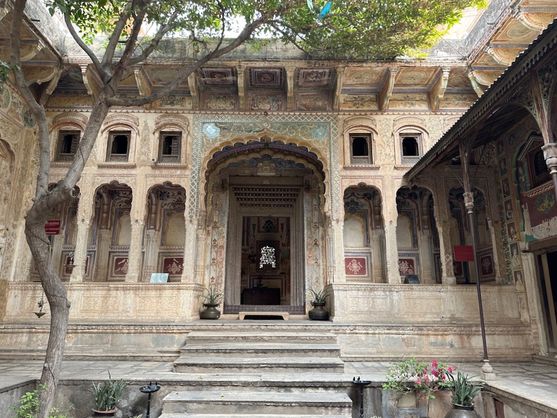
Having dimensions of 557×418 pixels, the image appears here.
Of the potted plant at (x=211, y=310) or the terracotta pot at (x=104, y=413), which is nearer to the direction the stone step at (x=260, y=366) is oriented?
the terracotta pot

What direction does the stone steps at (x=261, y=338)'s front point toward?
toward the camera

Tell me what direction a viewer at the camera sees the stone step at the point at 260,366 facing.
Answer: facing the viewer

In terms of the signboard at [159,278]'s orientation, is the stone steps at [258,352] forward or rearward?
forward

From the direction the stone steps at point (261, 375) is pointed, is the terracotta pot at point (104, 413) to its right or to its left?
on its right

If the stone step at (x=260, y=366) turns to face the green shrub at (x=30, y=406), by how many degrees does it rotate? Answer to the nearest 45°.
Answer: approximately 45° to its right

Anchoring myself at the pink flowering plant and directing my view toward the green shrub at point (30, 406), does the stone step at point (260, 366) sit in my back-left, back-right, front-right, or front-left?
front-right

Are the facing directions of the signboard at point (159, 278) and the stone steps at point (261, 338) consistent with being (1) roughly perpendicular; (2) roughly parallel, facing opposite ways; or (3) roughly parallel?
roughly parallel

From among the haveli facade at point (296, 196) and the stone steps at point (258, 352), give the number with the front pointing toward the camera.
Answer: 2

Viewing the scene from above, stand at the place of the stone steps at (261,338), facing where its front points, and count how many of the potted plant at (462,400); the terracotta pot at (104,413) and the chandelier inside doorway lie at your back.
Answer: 1

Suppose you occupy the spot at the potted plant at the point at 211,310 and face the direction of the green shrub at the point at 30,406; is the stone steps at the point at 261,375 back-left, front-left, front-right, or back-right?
front-left

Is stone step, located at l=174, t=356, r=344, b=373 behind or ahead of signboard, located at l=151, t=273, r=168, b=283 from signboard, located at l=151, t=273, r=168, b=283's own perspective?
ahead

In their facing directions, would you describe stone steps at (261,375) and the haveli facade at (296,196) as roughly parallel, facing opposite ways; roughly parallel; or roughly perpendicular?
roughly parallel

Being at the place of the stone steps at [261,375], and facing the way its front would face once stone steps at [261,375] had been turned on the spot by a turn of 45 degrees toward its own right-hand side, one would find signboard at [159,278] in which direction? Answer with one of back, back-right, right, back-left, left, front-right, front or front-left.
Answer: right

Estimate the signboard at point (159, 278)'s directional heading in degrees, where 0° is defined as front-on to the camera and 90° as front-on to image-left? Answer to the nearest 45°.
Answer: approximately 0°

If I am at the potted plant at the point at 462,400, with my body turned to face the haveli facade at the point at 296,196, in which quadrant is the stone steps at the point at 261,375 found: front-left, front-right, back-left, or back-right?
front-left
